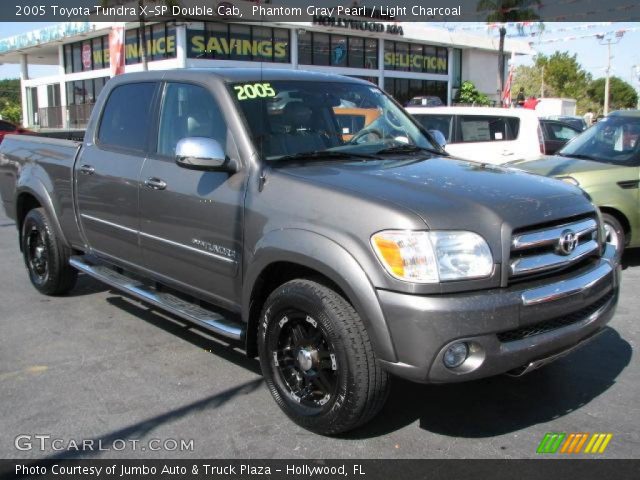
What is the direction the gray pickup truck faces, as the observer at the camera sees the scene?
facing the viewer and to the right of the viewer

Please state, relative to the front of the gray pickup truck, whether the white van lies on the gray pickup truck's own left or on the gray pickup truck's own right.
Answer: on the gray pickup truck's own left

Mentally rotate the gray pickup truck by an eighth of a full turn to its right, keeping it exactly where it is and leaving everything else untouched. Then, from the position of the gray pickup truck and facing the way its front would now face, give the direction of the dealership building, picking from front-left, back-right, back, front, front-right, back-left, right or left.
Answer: back

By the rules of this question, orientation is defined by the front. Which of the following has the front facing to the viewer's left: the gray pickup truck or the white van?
the white van

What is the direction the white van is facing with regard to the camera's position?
facing to the left of the viewer

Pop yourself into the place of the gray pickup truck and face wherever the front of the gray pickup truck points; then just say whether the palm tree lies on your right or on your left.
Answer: on your left

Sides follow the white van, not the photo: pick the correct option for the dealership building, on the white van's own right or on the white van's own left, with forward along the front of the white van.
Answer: on the white van's own right

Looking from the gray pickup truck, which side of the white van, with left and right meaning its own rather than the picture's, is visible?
left
